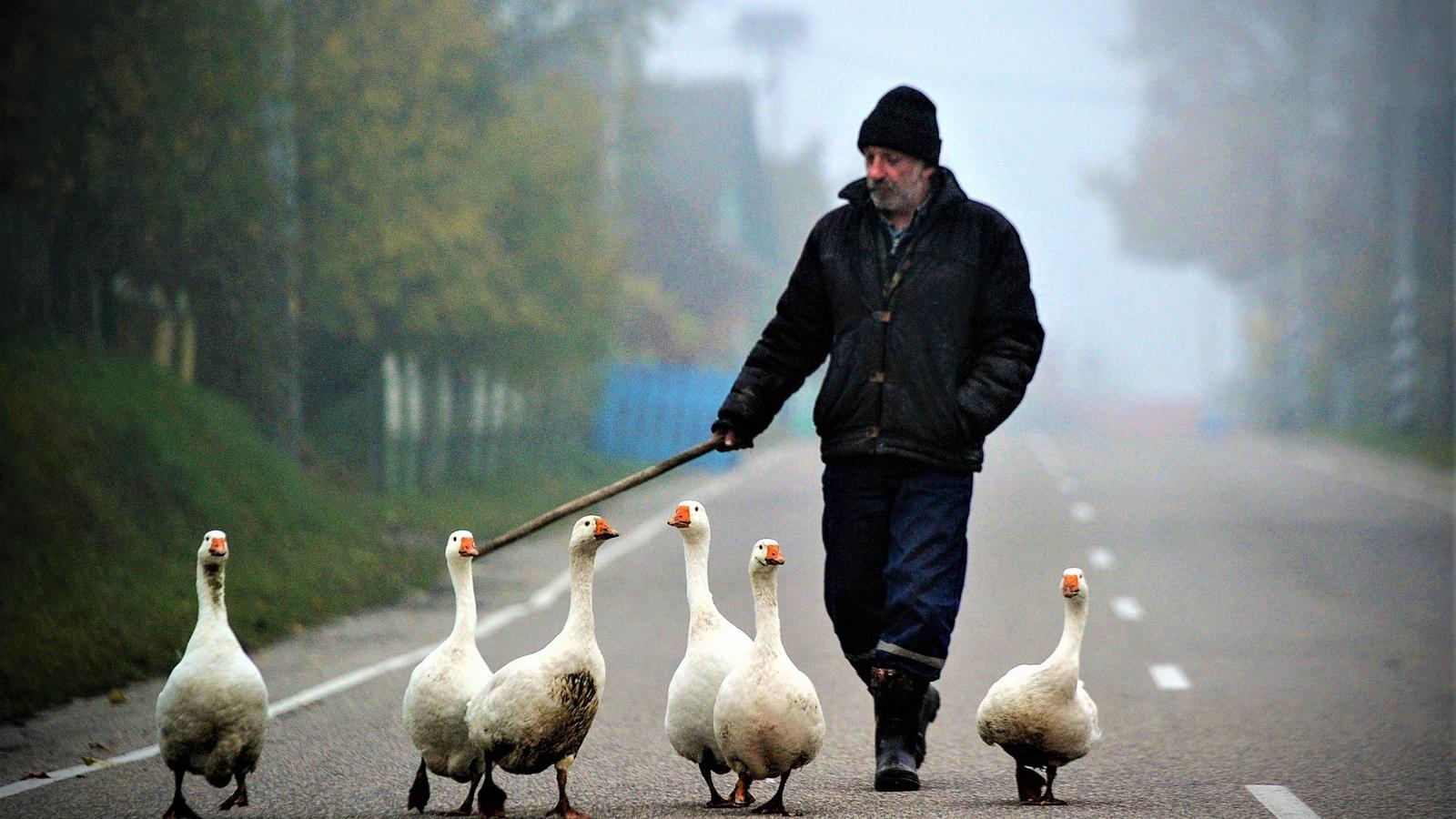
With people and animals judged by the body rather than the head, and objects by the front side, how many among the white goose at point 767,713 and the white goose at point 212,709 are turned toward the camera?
2

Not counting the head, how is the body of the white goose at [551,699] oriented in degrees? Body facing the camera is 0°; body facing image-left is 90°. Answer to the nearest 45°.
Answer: approximately 315°

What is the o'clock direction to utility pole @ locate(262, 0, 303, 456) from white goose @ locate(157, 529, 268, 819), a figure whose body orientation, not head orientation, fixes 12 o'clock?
The utility pole is roughly at 6 o'clock from the white goose.

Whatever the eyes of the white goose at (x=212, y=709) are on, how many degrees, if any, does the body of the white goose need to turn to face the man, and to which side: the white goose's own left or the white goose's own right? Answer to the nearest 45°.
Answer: approximately 90° to the white goose's own left

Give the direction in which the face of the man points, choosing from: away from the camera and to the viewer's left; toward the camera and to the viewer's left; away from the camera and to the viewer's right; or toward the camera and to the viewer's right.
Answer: toward the camera and to the viewer's left

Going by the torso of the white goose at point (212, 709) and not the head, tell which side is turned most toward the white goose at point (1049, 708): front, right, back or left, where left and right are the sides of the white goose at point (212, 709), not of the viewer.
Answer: left

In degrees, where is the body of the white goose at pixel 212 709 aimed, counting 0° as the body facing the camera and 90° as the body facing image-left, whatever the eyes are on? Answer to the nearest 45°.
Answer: approximately 0°
